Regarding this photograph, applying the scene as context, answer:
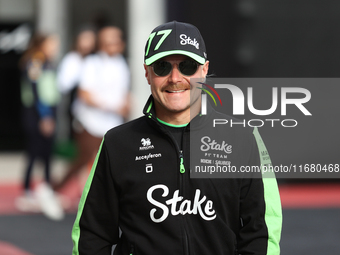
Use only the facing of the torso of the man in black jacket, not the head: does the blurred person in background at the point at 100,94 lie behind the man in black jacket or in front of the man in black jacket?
behind

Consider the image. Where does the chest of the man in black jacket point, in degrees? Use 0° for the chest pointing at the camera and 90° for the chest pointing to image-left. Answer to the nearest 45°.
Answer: approximately 0°
